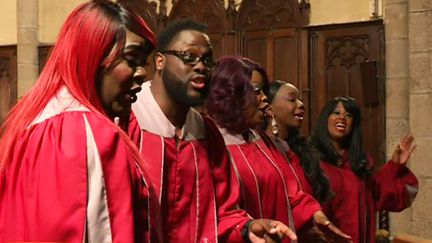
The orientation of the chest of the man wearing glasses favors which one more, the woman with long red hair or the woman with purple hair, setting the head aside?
the woman with long red hair

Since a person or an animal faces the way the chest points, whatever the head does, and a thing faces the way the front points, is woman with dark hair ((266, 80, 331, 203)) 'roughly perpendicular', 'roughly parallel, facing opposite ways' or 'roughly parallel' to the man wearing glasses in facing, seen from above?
roughly parallel

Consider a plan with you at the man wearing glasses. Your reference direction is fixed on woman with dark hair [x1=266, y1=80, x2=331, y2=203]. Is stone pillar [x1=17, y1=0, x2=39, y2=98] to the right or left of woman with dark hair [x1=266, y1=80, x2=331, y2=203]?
left

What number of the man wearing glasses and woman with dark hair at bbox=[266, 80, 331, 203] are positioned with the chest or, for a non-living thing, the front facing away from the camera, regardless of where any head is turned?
0

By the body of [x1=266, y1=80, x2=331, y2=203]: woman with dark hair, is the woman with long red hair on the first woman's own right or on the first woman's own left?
on the first woman's own right

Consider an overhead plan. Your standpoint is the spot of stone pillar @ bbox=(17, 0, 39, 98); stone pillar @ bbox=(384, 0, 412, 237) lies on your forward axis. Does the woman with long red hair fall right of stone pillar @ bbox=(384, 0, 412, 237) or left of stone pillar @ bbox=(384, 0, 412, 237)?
right

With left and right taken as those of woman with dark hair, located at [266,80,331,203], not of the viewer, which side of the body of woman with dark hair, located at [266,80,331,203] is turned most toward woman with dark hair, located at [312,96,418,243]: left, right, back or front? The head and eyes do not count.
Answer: left

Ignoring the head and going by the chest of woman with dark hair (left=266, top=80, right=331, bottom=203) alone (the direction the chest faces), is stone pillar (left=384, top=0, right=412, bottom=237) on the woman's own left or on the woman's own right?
on the woman's own left

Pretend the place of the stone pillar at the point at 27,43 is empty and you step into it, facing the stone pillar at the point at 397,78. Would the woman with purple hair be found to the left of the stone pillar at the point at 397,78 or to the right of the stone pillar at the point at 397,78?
right
